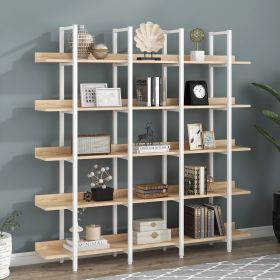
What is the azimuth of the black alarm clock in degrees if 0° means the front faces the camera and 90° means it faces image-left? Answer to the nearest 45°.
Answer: approximately 315°

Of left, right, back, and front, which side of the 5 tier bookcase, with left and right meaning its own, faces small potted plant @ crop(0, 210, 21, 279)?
right

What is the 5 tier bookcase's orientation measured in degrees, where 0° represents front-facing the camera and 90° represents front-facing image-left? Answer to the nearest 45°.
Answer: approximately 315°

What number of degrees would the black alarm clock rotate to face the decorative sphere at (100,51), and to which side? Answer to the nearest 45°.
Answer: approximately 90° to its right
